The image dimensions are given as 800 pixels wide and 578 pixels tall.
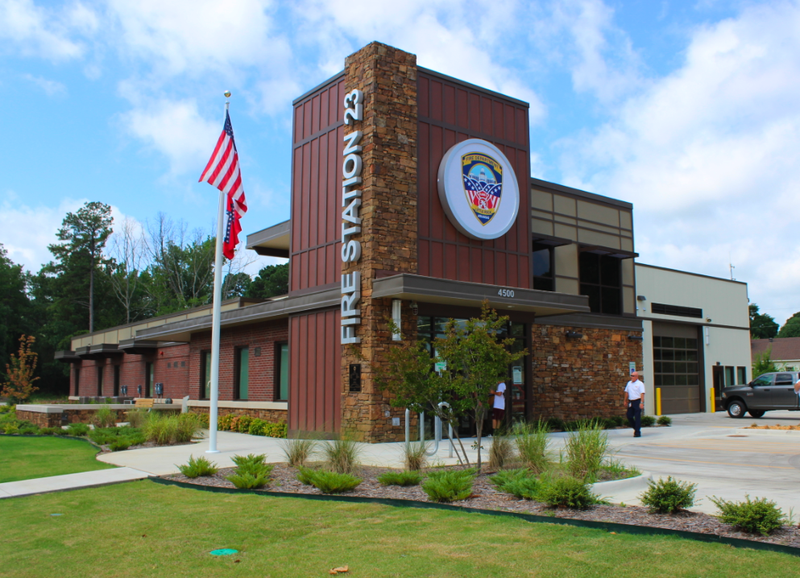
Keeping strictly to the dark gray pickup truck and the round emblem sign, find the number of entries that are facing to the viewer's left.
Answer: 1

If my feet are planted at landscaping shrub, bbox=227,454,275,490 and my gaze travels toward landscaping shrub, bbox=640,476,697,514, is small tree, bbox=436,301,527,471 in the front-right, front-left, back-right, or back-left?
front-left

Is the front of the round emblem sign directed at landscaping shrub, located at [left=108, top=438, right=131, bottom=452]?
no

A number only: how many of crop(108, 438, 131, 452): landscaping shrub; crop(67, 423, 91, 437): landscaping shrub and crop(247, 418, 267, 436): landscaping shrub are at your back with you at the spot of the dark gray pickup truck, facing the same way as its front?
0

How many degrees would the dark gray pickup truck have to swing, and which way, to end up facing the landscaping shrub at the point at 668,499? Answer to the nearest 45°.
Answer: approximately 90° to its left

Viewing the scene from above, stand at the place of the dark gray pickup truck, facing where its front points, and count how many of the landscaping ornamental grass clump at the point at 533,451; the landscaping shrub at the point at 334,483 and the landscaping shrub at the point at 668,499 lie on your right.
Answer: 0

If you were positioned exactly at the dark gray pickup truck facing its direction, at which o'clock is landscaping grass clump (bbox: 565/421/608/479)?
The landscaping grass clump is roughly at 9 o'clock from the dark gray pickup truck.

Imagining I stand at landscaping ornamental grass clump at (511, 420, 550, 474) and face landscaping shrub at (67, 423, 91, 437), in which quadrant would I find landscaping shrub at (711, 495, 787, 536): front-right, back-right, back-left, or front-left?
back-left

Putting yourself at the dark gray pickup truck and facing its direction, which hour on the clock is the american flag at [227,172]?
The american flag is roughly at 10 o'clock from the dark gray pickup truck.

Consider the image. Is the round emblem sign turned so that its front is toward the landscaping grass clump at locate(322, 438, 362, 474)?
no

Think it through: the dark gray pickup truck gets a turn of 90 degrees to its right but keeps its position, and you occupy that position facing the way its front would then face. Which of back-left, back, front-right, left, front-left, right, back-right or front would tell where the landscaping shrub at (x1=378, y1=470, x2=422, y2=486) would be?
back

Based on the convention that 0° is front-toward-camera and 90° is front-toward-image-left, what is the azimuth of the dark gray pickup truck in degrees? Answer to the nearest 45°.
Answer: approximately 90°
